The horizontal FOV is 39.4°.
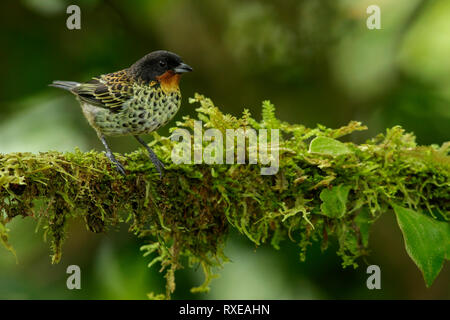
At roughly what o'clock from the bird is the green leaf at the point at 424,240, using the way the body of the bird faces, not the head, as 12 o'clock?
The green leaf is roughly at 1 o'clock from the bird.

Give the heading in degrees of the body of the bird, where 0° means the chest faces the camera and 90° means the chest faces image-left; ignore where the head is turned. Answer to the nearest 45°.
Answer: approximately 270°
